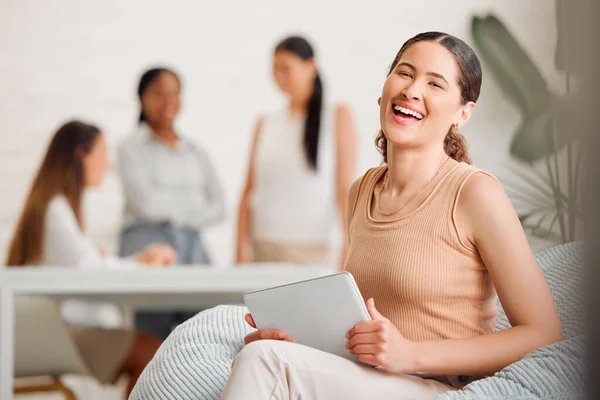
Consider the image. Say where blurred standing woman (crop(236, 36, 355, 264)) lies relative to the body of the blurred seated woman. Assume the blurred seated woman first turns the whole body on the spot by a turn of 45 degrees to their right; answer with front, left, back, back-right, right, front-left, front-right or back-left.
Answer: left

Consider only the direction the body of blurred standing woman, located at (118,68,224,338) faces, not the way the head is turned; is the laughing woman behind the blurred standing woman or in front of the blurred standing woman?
in front

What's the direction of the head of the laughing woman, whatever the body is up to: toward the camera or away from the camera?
toward the camera

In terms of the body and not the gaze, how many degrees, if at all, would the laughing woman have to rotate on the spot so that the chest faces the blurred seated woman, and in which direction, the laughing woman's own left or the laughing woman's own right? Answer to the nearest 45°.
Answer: approximately 90° to the laughing woman's own right

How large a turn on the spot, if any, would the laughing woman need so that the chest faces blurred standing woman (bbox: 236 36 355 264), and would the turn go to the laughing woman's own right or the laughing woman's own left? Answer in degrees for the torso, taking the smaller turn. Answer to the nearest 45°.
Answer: approximately 135° to the laughing woman's own right

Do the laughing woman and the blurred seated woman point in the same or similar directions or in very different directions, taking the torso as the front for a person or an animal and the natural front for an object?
very different directions

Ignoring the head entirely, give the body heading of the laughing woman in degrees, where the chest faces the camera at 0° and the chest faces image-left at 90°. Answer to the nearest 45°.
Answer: approximately 45°

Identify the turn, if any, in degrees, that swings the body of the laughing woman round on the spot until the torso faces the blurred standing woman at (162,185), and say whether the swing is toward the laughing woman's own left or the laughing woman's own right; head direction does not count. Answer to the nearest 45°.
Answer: approximately 90° to the laughing woman's own right

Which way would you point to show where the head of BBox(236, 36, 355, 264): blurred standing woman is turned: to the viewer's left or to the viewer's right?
to the viewer's left

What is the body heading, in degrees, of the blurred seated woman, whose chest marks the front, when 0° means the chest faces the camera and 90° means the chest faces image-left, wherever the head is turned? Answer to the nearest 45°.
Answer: approximately 270°

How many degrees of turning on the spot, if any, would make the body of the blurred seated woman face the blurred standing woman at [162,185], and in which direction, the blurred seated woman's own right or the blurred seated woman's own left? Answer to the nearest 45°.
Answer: approximately 45° to the blurred seated woman's own left

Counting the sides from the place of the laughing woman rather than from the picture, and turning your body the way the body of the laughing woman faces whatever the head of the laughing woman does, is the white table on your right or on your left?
on your right

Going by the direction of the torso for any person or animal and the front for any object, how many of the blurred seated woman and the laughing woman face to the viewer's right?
1
